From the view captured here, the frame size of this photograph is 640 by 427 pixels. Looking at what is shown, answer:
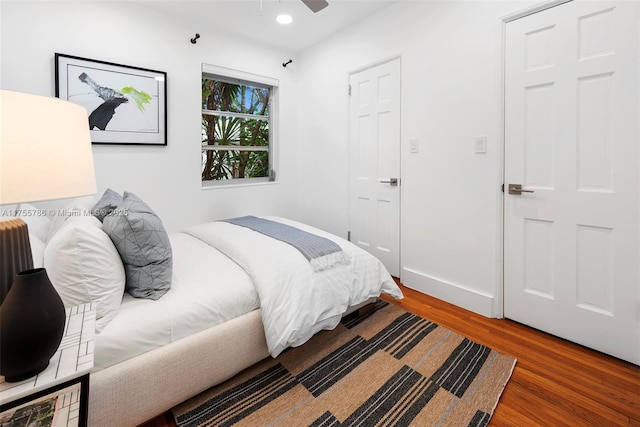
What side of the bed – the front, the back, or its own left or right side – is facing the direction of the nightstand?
back

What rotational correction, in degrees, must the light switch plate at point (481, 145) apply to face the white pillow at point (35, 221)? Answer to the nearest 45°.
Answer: approximately 45° to its right

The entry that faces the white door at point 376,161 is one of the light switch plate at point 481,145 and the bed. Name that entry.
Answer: the bed

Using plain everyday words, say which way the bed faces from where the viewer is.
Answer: facing away from the viewer and to the right of the viewer

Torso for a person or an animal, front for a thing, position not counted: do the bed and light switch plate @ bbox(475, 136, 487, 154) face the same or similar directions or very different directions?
very different directions

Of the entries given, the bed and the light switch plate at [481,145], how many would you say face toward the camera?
1
